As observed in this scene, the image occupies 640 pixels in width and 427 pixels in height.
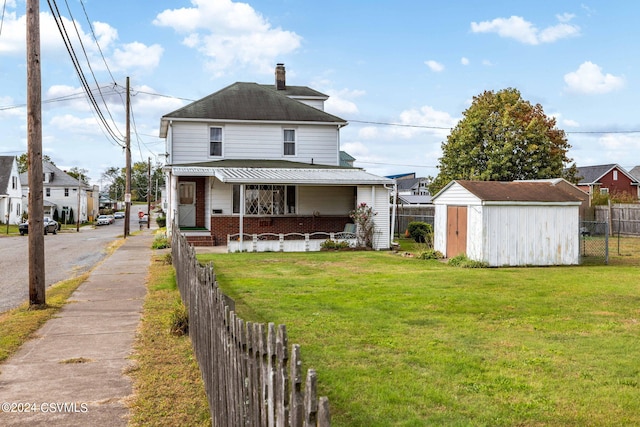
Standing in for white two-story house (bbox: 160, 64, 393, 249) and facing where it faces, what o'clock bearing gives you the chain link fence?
The chain link fence is roughly at 10 o'clock from the white two-story house.

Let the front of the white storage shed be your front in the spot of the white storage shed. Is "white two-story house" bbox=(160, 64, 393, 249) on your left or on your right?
on your right

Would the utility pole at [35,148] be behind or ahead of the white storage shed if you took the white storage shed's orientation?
ahead

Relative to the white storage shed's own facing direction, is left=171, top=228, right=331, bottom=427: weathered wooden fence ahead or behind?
ahead

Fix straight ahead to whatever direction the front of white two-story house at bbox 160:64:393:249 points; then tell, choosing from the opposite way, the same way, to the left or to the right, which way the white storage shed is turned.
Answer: to the right

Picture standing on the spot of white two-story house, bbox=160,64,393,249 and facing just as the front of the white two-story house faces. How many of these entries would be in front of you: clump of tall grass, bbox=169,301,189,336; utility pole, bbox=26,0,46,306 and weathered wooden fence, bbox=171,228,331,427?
3

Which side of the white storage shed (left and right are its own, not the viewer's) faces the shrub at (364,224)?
right

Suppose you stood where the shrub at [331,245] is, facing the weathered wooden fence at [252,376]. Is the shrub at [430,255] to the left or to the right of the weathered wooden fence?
left

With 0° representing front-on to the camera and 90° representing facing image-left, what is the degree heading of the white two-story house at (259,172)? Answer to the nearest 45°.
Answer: approximately 0°

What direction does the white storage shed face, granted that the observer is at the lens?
facing the viewer and to the left of the viewer

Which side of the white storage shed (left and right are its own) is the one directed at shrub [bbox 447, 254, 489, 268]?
front

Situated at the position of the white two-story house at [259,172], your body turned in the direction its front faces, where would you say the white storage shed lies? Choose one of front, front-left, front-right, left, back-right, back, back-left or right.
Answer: front-left

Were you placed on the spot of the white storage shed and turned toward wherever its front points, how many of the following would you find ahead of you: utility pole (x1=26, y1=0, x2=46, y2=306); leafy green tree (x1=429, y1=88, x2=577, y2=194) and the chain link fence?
1

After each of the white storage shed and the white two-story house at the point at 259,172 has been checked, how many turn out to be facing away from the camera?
0

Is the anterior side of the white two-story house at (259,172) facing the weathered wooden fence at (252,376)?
yes

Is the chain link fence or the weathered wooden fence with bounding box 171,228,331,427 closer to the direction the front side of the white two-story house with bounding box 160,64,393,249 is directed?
the weathered wooden fence

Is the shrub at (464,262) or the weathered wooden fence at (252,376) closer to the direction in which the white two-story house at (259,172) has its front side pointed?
the weathered wooden fence
